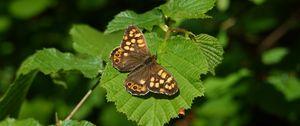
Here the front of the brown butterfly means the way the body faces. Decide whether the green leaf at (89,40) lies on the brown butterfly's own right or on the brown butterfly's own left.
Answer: on the brown butterfly's own left

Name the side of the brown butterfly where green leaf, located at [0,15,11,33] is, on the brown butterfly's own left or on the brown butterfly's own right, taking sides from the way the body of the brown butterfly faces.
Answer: on the brown butterfly's own left

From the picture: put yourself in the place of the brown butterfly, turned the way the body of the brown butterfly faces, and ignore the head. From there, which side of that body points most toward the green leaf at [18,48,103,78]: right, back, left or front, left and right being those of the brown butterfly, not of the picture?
left

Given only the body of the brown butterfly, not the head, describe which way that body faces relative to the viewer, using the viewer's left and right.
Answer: facing away from the viewer and to the right of the viewer
